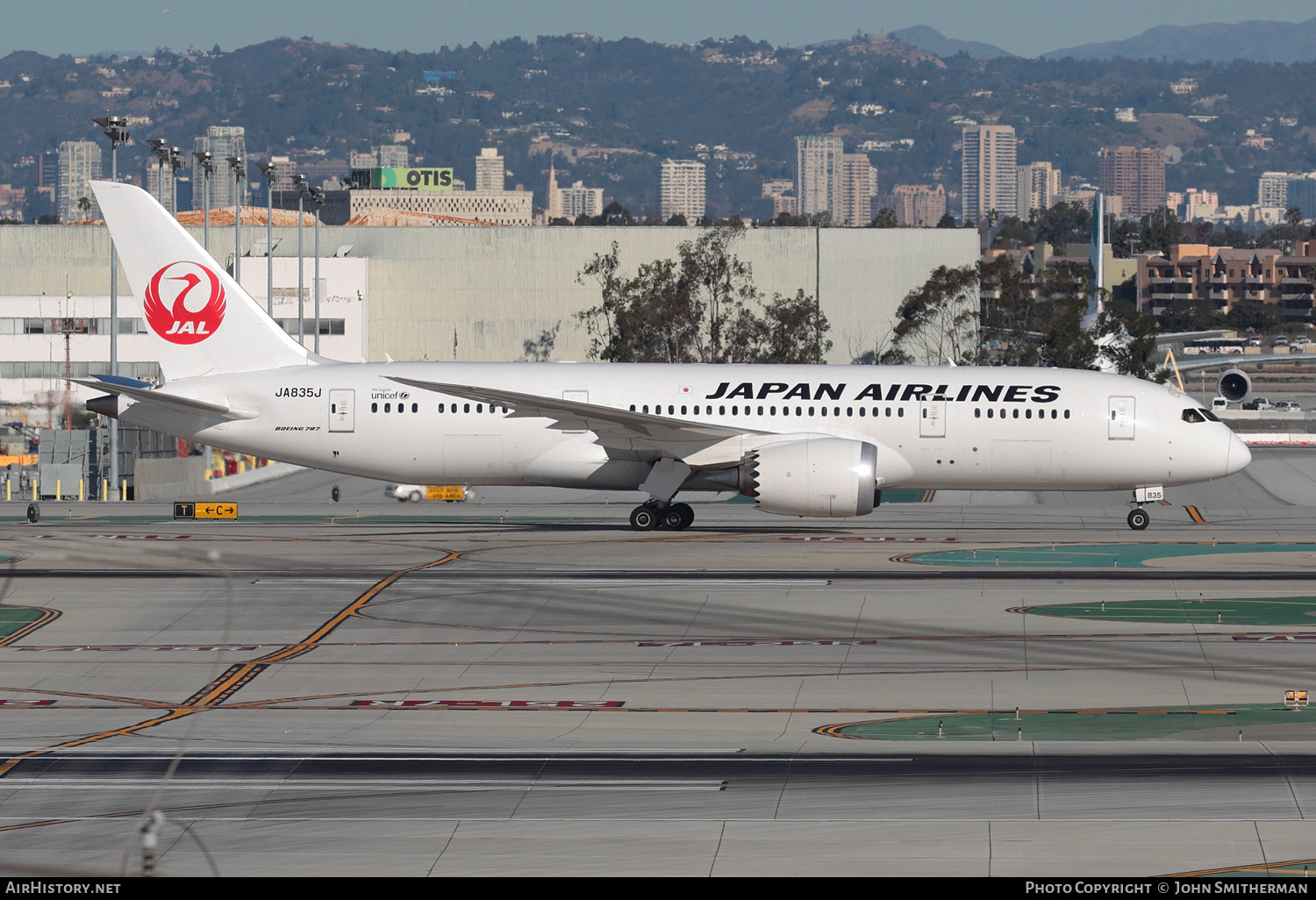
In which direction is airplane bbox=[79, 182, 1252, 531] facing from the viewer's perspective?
to the viewer's right
